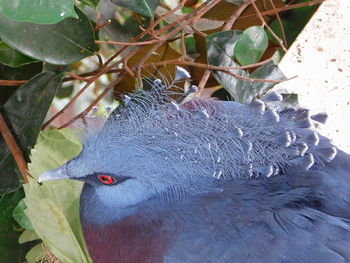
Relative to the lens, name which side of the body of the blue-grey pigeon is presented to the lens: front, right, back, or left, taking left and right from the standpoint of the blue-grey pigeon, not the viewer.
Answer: left

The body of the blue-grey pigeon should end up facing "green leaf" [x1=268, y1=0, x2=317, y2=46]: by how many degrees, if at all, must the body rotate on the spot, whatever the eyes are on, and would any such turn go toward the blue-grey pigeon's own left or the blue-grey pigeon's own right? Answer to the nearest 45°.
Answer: approximately 90° to the blue-grey pigeon's own right
